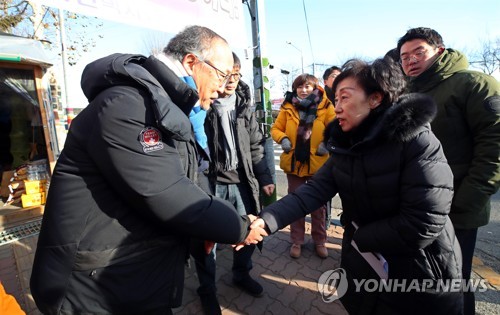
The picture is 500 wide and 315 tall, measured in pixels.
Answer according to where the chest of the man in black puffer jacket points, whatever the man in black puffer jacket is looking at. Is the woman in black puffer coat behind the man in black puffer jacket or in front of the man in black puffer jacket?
in front

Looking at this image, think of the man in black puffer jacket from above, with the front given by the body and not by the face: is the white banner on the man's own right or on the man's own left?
on the man's own left

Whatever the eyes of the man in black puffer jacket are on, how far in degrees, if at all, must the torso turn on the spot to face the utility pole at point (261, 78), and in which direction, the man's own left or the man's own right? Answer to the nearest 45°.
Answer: approximately 45° to the man's own left

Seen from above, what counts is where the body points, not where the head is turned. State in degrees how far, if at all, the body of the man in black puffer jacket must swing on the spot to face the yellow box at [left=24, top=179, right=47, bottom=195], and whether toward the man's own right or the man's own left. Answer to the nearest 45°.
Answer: approximately 90° to the man's own left

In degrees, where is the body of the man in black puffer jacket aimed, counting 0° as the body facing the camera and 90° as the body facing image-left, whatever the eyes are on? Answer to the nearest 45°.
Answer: approximately 270°

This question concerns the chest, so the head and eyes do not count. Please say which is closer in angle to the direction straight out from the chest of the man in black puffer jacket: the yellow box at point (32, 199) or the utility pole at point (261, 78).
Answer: the utility pole

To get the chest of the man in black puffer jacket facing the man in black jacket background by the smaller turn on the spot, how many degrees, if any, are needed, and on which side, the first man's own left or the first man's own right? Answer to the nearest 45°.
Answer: approximately 45° to the first man's own left

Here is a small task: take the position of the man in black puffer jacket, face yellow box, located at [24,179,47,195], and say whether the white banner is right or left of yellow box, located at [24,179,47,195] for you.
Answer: right
